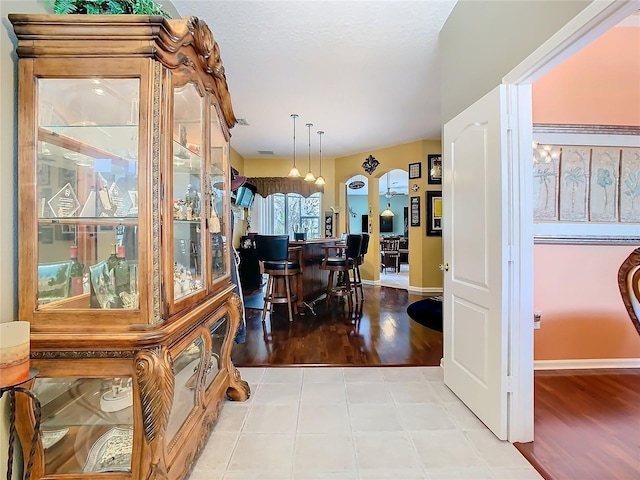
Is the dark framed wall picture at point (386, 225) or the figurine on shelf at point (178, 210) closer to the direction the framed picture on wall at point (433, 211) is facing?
the figurine on shelf

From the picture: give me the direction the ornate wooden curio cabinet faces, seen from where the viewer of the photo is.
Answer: facing to the right of the viewer

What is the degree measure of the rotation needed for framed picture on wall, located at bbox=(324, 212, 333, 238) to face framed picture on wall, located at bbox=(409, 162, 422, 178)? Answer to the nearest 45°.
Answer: approximately 45° to its left

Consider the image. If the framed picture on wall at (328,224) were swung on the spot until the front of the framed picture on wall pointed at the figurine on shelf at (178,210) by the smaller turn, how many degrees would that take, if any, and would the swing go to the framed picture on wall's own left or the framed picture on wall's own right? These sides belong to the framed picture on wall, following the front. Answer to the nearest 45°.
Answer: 0° — it already faces it

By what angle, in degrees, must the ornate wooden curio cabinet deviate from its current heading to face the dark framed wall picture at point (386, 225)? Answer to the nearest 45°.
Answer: approximately 45° to its left
